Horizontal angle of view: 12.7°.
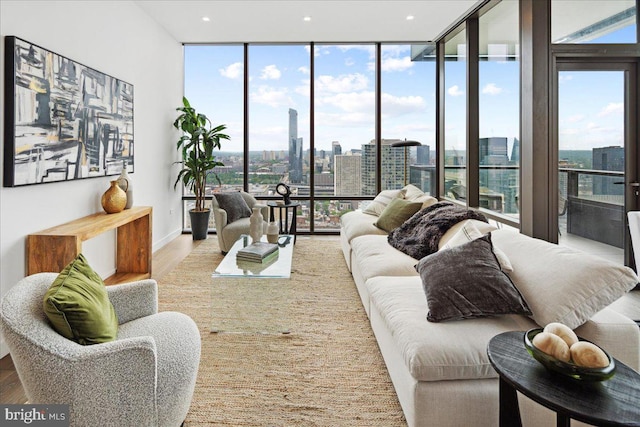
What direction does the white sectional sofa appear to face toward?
to the viewer's left

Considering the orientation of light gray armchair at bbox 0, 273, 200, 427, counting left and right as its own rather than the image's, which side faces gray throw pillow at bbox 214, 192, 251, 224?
left

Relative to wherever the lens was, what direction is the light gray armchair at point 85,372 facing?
facing to the right of the viewer

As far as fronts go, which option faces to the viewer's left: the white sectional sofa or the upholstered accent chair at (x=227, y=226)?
the white sectional sofa

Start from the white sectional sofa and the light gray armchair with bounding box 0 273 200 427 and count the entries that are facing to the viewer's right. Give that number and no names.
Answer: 1
